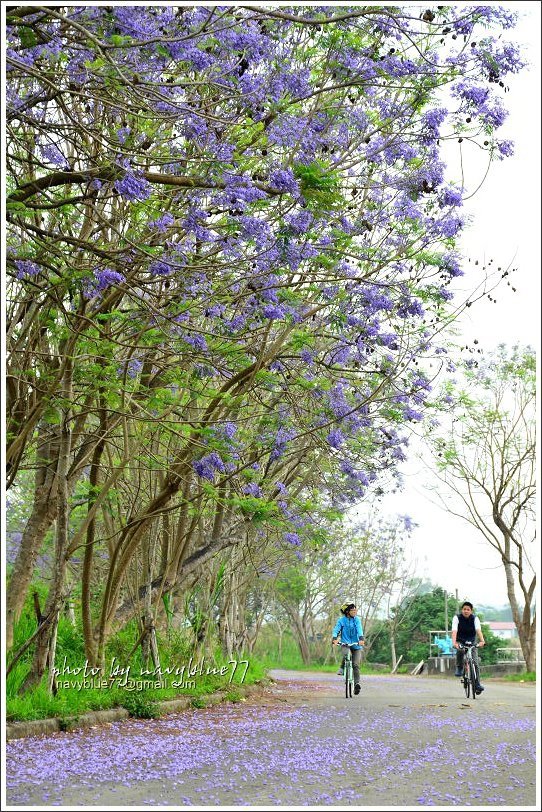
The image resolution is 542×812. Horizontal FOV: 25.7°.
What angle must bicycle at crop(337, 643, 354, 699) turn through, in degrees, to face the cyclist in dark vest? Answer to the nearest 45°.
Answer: approximately 45° to its left

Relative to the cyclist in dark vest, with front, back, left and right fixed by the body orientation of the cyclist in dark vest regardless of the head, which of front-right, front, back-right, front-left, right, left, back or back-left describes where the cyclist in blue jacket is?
right

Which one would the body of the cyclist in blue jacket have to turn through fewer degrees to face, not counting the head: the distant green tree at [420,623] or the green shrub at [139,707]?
the green shrub

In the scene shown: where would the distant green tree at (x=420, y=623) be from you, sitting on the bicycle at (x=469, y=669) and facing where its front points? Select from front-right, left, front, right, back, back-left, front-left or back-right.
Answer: back

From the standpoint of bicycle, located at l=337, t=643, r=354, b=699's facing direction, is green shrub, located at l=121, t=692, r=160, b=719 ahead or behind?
ahead

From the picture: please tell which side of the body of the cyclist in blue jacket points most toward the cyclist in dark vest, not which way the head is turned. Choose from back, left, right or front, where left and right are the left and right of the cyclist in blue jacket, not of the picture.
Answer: left

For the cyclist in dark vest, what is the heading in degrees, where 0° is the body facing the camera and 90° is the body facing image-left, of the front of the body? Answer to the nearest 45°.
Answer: approximately 0°

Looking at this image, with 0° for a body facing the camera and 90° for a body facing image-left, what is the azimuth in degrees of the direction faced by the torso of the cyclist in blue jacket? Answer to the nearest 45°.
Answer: approximately 0°

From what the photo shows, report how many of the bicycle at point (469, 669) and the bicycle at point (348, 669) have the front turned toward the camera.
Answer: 2
